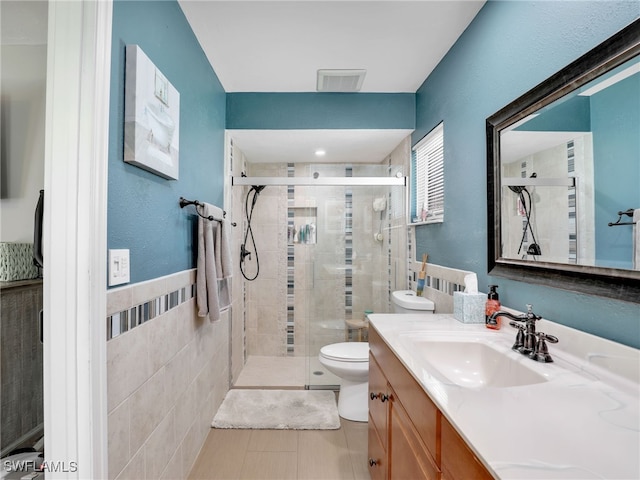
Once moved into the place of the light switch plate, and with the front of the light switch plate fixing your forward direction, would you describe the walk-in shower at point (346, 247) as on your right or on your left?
on your left

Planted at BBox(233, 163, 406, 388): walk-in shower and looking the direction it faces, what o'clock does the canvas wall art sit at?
The canvas wall art is roughly at 1 o'clock from the walk-in shower.

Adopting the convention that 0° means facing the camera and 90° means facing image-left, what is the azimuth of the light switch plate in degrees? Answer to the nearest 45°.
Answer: approximately 315°

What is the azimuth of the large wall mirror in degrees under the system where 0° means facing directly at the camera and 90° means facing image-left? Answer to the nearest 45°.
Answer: approximately 45°

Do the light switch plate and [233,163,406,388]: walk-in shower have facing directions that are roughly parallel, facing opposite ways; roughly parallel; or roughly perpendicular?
roughly perpendicular

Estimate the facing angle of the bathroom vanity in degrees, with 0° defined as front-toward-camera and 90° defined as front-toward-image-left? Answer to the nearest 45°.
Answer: approximately 45°

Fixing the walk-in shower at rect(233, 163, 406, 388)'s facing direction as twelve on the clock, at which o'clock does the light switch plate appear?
The light switch plate is roughly at 1 o'clock from the walk-in shower.

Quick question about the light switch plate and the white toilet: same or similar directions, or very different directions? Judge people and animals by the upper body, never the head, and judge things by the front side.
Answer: very different directions
